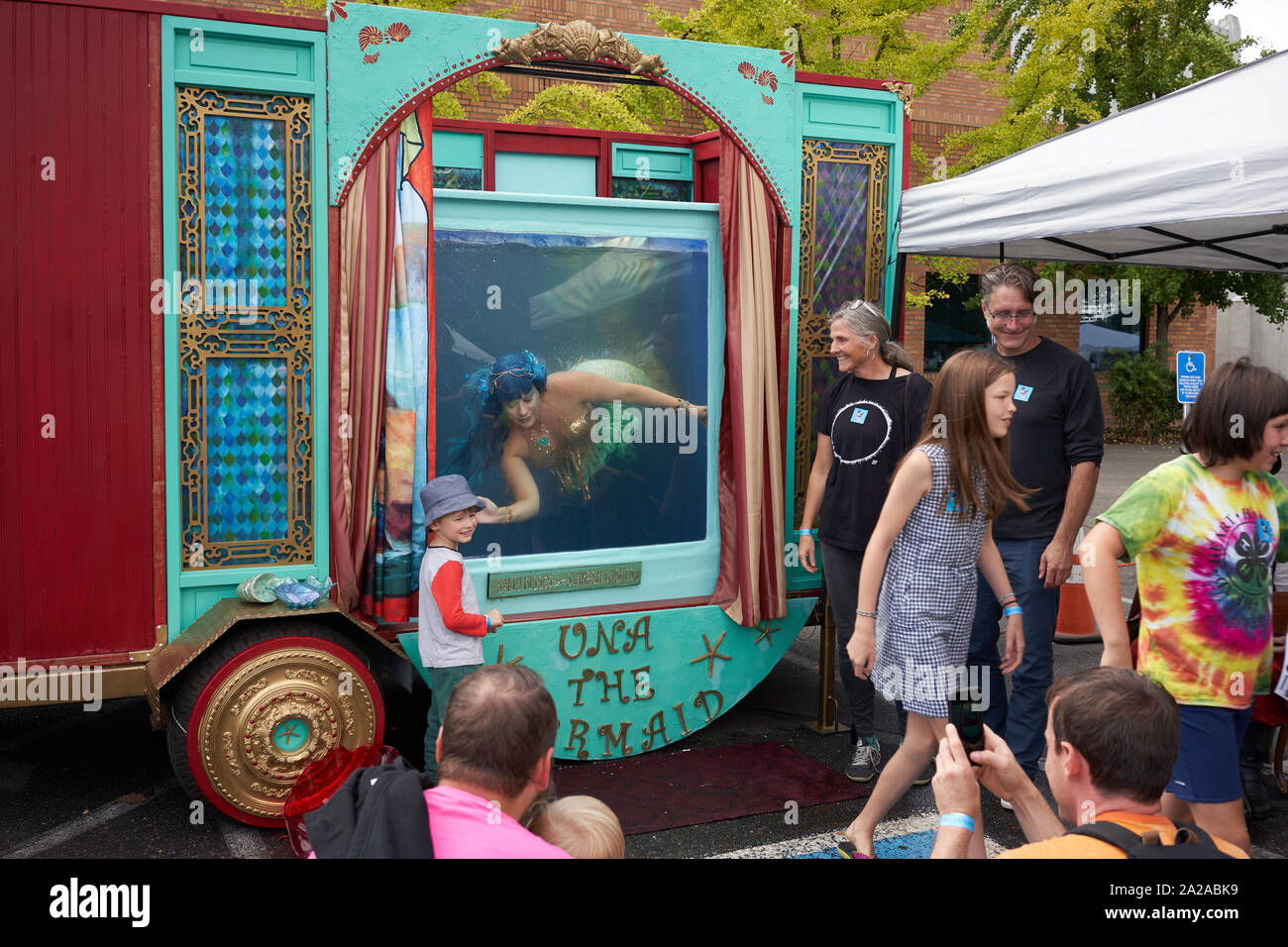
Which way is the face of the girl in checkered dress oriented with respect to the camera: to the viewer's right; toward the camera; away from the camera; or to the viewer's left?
to the viewer's right

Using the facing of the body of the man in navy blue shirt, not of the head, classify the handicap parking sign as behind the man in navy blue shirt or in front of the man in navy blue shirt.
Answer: behind

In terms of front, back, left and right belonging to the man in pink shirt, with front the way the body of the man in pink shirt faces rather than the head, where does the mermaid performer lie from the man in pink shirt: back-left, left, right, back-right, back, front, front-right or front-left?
front-left

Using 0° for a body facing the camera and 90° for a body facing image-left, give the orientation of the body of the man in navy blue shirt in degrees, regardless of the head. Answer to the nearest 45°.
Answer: approximately 45°

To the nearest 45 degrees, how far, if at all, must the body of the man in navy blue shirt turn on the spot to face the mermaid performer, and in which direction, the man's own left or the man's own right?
approximately 45° to the man's own right

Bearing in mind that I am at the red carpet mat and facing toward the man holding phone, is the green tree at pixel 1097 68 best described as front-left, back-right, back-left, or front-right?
back-left

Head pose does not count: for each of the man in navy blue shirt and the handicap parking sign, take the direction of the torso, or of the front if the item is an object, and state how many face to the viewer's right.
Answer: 0

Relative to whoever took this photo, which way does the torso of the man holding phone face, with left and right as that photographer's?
facing away from the viewer and to the left of the viewer

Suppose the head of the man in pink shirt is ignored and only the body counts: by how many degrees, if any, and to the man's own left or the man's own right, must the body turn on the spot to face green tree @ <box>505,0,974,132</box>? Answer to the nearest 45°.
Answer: approximately 45° to the man's own left

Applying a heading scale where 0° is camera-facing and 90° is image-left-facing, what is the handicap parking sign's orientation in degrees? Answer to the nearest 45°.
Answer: approximately 0°
